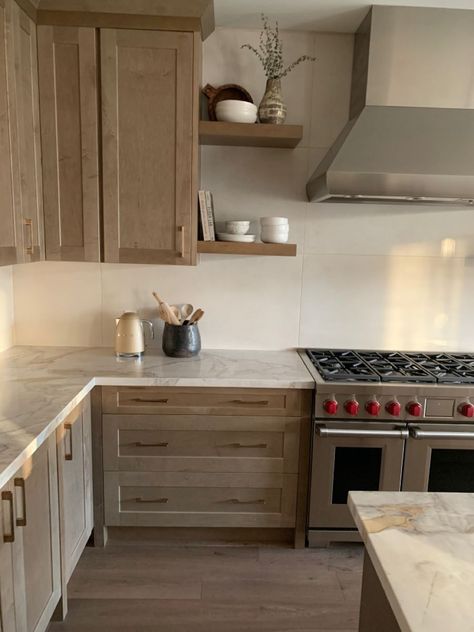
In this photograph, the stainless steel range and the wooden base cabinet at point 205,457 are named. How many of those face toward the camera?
2

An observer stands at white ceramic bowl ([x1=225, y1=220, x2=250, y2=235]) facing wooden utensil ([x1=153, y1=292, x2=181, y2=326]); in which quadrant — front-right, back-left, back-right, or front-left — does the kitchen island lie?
back-left

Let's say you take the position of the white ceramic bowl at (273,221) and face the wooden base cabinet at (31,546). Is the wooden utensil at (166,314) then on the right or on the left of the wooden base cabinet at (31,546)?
right

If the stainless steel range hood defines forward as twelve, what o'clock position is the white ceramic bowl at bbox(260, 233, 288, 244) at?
The white ceramic bowl is roughly at 3 o'clock from the stainless steel range hood.

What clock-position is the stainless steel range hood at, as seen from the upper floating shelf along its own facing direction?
The stainless steel range hood is roughly at 9 o'clock from the upper floating shelf.

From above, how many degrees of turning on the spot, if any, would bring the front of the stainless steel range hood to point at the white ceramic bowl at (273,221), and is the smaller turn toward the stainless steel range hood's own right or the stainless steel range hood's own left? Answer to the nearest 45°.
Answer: approximately 90° to the stainless steel range hood's own right
